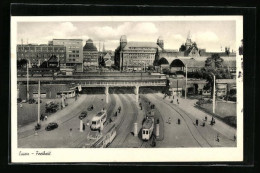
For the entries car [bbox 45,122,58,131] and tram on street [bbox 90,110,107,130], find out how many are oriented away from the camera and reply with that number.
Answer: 0

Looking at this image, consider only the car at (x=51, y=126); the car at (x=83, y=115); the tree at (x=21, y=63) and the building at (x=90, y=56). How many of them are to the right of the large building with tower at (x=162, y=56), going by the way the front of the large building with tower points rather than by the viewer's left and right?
4

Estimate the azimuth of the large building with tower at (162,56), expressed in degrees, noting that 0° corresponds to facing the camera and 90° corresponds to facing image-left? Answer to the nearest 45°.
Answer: approximately 0°

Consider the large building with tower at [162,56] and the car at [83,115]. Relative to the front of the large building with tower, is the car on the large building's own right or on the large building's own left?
on the large building's own right
